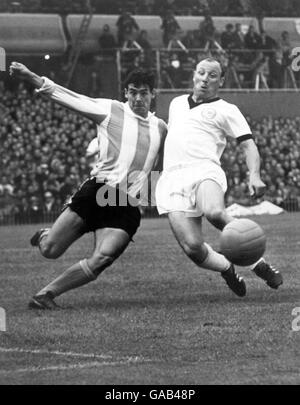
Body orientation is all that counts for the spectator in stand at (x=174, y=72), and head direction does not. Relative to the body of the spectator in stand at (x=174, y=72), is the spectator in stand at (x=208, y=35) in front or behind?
behind

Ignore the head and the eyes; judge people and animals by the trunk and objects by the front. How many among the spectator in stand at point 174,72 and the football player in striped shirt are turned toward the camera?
2

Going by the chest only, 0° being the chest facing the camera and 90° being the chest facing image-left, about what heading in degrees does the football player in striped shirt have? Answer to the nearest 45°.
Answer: approximately 0°

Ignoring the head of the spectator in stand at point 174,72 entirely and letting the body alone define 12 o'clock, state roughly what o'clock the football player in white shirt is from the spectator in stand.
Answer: The football player in white shirt is roughly at 12 o'clock from the spectator in stand.

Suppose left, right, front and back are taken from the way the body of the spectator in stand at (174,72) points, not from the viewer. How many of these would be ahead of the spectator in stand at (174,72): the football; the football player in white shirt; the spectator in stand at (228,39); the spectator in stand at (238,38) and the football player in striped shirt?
3

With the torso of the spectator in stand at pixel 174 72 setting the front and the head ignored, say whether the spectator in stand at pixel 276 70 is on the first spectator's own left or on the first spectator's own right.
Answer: on the first spectator's own left
